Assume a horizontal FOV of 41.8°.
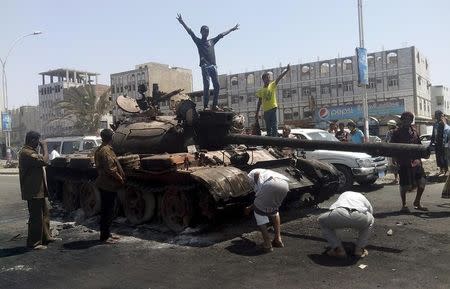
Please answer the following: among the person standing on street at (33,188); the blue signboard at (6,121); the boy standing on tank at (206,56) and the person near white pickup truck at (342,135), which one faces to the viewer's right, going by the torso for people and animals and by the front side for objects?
the person standing on street at (33,188)

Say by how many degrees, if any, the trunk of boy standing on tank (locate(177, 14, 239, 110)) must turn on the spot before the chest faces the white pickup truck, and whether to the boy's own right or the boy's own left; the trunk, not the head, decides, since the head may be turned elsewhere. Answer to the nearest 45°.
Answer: approximately 135° to the boy's own left

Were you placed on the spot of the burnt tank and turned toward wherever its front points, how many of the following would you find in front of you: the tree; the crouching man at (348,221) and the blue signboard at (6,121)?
1

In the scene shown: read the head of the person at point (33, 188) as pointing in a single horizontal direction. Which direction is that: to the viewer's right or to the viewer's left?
to the viewer's right

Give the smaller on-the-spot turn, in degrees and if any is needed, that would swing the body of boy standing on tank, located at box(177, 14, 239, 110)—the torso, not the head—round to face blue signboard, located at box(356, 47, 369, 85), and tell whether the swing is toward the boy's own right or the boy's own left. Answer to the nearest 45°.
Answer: approximately 135° to the boy's own left

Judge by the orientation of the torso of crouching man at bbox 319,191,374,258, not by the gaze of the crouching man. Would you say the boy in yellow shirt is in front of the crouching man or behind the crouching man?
in front

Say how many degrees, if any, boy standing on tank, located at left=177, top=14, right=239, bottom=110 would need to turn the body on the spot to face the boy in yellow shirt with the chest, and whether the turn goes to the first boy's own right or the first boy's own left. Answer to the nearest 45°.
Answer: approximately 135° to the first boy's own left

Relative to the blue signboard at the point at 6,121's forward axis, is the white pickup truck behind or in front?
in front

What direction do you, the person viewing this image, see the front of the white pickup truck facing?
facing the viewer and to the right of the viewer

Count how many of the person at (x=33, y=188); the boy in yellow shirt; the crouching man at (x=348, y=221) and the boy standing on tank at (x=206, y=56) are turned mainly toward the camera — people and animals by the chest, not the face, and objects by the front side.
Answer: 2
